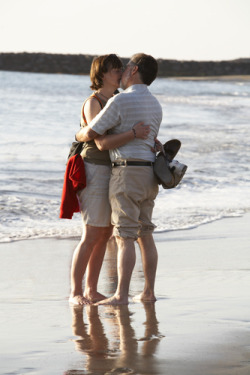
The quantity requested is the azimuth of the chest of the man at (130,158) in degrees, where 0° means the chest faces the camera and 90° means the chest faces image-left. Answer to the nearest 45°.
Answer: approximately 135°

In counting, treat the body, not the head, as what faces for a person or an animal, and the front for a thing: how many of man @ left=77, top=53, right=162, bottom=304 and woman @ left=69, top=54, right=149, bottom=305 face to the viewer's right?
1

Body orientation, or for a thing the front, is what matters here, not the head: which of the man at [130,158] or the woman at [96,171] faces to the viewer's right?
the woman

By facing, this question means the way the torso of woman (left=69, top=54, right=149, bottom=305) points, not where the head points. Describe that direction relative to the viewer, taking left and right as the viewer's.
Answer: facing to the right of the viewer
